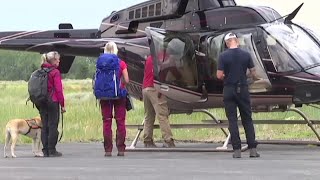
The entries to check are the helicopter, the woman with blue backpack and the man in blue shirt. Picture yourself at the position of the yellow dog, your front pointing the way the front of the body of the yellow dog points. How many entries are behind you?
0

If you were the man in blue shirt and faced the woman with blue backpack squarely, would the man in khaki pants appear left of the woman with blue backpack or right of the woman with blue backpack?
right

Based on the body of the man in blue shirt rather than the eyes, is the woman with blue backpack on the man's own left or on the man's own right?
on the man's own left

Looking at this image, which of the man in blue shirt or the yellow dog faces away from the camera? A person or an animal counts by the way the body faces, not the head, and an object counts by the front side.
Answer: the man in blue shirt

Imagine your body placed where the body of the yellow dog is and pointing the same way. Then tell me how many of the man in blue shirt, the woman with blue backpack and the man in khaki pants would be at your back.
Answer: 0

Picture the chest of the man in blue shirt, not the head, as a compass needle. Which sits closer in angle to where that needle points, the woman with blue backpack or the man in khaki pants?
the man in khaki pants

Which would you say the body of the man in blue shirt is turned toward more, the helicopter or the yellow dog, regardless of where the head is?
the helicopter

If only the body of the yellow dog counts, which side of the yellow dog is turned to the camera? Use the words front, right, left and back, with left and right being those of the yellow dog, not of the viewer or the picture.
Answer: right

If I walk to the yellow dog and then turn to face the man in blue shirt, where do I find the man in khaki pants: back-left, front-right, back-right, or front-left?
front-left

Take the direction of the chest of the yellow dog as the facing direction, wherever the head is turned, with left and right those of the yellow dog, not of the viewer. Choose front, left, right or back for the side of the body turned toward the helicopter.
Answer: front

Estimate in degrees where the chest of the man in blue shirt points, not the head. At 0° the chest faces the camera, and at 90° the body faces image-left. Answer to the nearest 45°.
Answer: approximately 180°

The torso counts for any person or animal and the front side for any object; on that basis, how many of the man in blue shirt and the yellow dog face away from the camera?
1

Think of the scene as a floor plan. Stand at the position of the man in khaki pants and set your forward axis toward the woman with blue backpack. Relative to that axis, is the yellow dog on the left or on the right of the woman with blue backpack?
right
